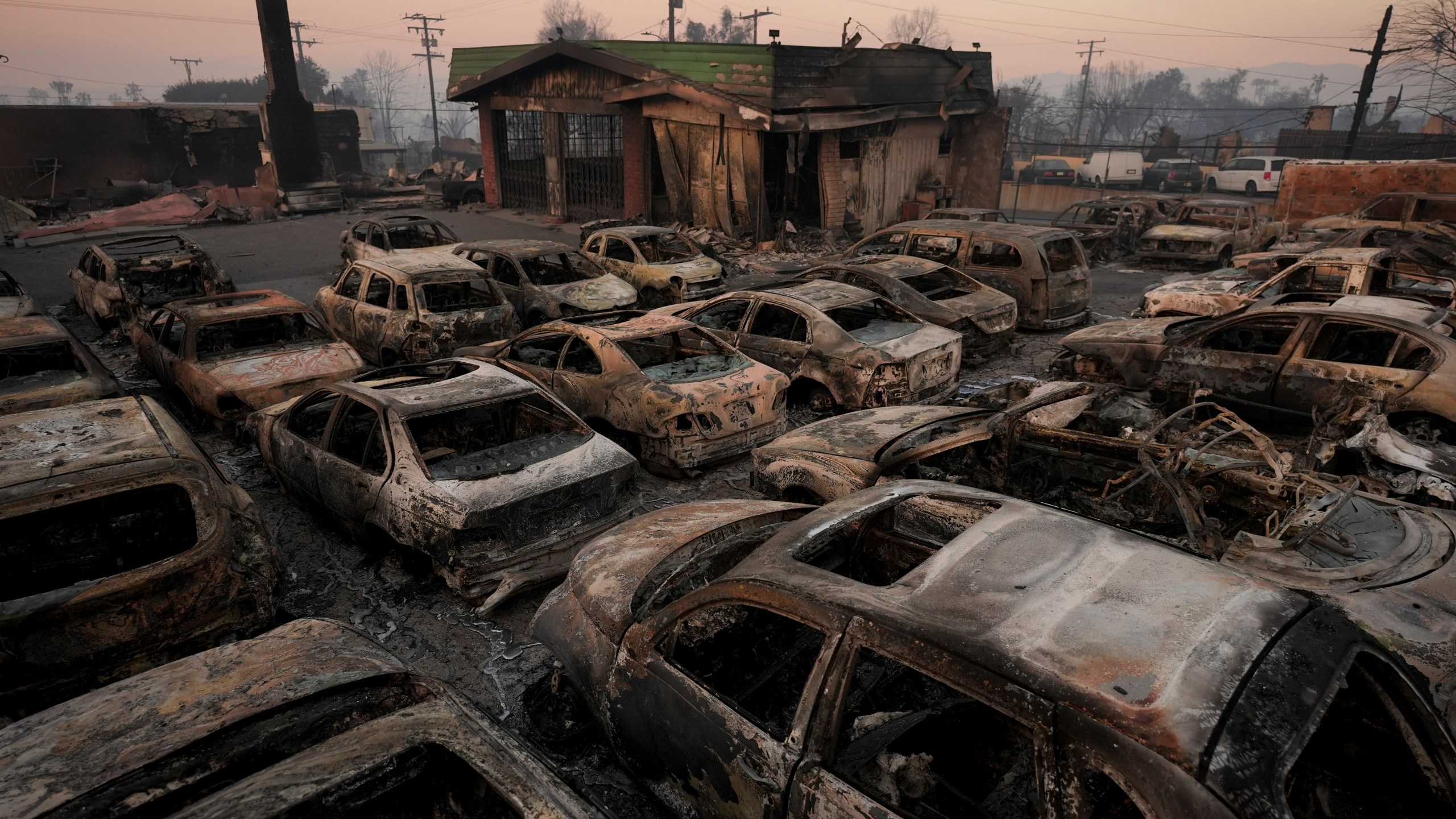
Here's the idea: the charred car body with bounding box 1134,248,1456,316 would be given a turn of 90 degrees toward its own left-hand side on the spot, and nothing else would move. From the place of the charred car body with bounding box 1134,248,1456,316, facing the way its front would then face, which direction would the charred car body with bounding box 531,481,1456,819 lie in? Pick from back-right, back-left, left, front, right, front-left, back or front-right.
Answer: front

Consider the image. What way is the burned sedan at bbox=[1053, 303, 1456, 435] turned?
to the viewer's left

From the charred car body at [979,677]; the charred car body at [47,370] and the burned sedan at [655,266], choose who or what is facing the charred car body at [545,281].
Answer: the charred car body at [979,677]

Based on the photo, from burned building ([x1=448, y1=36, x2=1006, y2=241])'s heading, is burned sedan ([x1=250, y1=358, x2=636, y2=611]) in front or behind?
in front

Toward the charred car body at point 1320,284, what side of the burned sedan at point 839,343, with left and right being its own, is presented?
right

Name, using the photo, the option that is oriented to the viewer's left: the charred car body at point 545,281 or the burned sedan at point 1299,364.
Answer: the burned sedan

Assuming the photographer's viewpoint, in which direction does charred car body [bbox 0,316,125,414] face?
facing away from the viewer and to the left of the viewer

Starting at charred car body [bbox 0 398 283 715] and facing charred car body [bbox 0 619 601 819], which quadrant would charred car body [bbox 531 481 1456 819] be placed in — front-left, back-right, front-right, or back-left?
front-left

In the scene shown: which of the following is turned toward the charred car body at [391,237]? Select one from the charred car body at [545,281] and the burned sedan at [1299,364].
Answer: the burned sedan

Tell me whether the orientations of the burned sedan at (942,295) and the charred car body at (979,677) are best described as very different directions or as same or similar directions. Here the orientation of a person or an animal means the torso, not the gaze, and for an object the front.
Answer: same or similar directions

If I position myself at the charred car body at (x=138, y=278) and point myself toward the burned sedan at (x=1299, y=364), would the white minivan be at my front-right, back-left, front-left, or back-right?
front-left

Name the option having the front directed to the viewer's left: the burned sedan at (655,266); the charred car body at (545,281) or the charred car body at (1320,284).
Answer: the charred car body at (1320,284)

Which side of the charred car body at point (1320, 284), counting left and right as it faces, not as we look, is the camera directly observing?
left

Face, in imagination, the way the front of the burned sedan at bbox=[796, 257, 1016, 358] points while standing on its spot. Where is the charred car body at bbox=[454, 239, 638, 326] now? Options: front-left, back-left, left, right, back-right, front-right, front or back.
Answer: front-left

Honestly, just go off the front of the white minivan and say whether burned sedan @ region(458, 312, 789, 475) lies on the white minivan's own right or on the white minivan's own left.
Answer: on the white minivan's own left

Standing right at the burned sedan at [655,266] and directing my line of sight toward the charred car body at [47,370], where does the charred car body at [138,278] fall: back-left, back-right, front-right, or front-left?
front-right

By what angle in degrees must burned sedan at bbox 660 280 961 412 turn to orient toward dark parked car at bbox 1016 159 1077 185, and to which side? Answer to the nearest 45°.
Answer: approximately 45° to its right

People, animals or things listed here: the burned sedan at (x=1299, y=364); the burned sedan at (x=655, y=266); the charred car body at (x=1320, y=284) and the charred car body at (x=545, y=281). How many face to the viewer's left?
2

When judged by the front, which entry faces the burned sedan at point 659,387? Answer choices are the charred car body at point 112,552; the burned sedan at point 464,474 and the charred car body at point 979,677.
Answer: the charred car body at point 979,677
